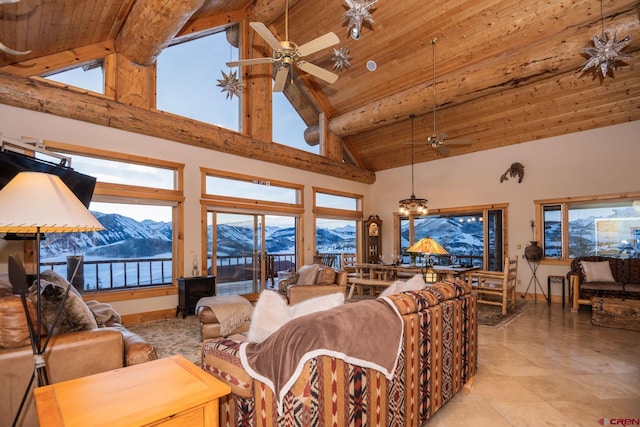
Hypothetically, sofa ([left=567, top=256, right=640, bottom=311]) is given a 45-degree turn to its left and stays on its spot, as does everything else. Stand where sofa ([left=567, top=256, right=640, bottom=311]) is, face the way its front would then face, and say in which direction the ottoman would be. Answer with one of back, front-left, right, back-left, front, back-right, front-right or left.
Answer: right

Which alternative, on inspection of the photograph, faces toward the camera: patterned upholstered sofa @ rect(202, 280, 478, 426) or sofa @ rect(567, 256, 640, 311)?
the sofa

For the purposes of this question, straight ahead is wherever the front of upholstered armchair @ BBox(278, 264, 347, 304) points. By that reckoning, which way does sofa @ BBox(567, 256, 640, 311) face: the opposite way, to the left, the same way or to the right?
the same way

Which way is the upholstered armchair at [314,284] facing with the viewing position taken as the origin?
facing the viewer and to the left of the viewer

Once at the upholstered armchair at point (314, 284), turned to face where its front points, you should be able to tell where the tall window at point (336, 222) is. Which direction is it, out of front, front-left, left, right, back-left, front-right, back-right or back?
back-right

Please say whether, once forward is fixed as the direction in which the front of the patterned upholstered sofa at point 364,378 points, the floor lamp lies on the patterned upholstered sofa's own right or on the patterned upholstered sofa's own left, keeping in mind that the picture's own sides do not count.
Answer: on the patterned upholstered sofa's own left

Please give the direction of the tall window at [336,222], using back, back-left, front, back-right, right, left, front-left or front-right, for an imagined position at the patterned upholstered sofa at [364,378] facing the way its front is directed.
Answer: front-right

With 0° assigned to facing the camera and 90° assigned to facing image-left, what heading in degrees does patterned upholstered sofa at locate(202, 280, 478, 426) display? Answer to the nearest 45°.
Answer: approximately 135°

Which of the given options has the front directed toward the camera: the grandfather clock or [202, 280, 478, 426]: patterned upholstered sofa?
the grandfather clock

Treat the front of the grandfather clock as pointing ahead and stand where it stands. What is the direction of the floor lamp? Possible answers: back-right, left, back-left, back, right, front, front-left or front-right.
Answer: front

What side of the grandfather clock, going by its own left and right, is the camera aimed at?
front
